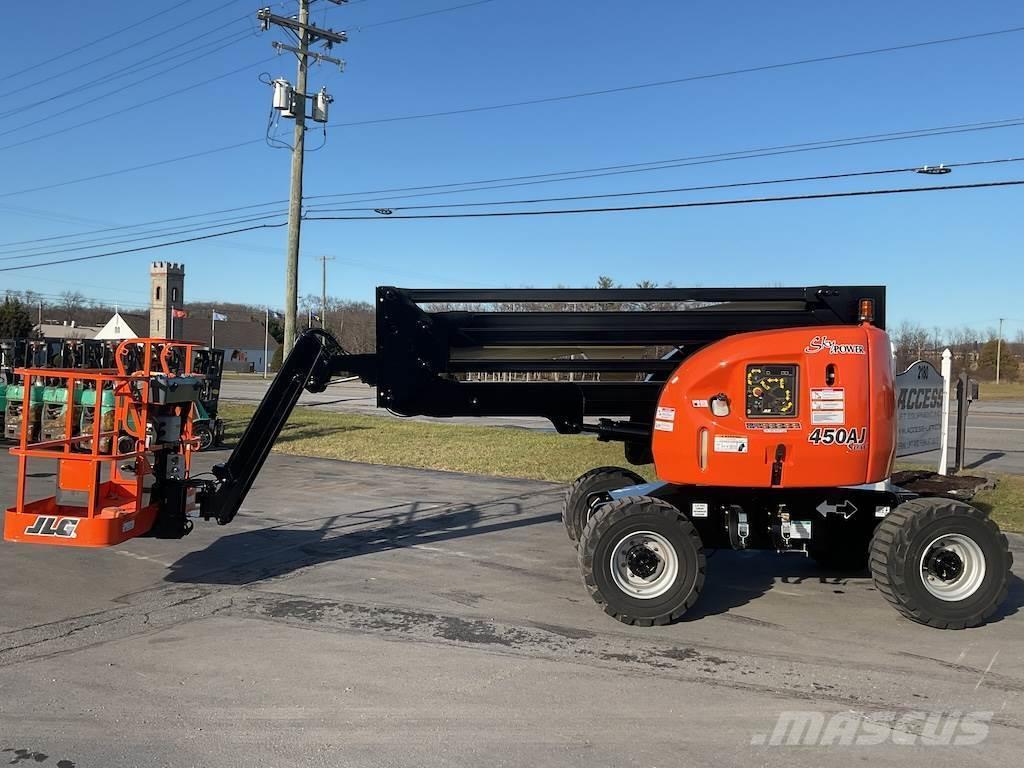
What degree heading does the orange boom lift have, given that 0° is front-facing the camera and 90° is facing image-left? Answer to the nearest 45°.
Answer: approximately 90°

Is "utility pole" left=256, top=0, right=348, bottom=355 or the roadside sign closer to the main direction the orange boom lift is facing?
the utility pole

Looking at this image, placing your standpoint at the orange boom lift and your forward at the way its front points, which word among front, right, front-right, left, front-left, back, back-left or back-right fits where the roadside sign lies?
back-right

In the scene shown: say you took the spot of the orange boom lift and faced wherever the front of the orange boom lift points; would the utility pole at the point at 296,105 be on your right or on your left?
on your right
